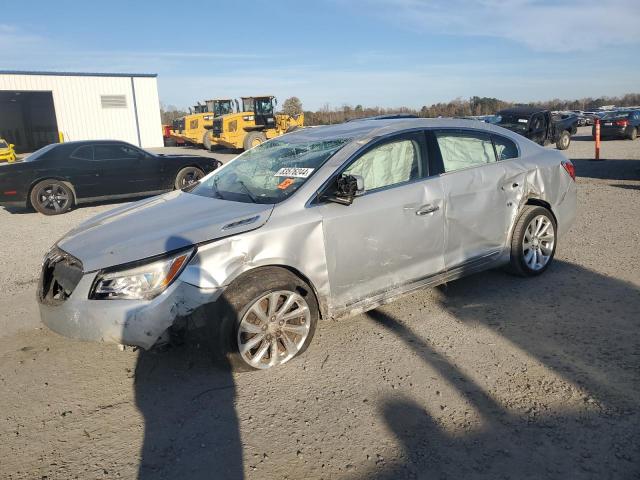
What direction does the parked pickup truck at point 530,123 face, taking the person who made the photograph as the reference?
facing the viewer and to the left of the viewer

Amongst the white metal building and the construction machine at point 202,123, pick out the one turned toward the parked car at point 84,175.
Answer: the white metal building

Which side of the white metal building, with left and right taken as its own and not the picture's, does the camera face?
front

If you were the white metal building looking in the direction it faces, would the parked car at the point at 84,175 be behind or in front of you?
in front

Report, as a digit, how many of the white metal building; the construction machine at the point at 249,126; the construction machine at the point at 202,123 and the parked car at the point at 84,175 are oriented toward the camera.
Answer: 1

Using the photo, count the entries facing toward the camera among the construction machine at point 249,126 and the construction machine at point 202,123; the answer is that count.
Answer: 0

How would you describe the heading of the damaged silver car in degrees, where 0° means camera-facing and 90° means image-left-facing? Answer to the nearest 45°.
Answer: approximately 45°

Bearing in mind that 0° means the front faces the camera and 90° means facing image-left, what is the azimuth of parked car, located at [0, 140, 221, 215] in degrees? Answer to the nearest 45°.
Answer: approximately 225°

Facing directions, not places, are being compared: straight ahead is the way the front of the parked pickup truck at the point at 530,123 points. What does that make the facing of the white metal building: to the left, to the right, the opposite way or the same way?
to the left

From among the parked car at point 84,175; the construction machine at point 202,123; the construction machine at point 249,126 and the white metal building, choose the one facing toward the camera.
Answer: the white metal building

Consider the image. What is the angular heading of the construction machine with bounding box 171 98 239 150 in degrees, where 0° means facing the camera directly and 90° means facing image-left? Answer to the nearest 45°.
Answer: approximately 225°

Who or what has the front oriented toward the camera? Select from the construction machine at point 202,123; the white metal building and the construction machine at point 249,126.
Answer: the white metal building

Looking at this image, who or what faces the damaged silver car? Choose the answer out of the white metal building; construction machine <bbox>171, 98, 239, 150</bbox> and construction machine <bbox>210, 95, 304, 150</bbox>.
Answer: the white metal building

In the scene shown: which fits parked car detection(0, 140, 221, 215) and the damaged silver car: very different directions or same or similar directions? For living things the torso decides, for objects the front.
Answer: very different directions
